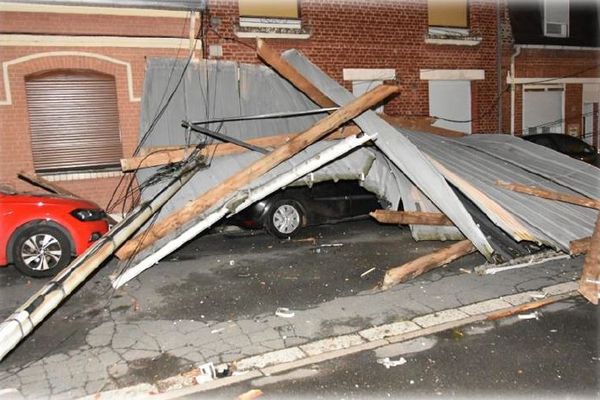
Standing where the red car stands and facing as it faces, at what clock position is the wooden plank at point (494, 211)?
The wooden plank is roughly at 1 o'clock from the red car.

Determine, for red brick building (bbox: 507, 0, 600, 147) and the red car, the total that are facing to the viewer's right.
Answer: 1

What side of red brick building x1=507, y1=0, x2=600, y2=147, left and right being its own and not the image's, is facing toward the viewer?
front

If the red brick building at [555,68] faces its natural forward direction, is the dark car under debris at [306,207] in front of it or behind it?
in front

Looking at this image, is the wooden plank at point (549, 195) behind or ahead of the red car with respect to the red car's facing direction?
ahead

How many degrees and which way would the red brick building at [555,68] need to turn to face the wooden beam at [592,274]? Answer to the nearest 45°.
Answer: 0° — it already faces it

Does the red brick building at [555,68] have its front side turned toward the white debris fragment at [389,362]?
yes

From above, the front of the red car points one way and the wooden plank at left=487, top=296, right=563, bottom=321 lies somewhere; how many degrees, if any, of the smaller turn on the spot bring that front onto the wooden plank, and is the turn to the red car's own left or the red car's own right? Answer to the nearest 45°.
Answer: approximately 45° to the red car's own right

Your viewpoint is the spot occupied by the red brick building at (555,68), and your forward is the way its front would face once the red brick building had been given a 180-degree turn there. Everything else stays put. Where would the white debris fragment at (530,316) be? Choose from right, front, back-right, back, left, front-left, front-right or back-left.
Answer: back

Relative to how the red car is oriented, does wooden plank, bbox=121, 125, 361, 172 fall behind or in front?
in front

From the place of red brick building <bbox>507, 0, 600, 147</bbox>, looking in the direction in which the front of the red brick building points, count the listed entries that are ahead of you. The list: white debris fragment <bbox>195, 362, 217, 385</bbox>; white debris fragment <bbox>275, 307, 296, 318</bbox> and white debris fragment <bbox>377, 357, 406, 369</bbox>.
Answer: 3

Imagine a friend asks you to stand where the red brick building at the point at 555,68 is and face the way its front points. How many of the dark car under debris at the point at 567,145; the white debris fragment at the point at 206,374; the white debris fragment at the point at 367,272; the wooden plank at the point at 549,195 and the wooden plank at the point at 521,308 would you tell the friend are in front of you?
5

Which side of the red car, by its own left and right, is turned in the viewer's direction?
right

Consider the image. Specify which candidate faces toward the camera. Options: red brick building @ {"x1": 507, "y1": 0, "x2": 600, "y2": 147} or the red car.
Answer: the red brick building

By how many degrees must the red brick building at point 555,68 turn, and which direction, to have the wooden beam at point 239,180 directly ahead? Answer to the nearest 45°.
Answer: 0° — it already faces it
